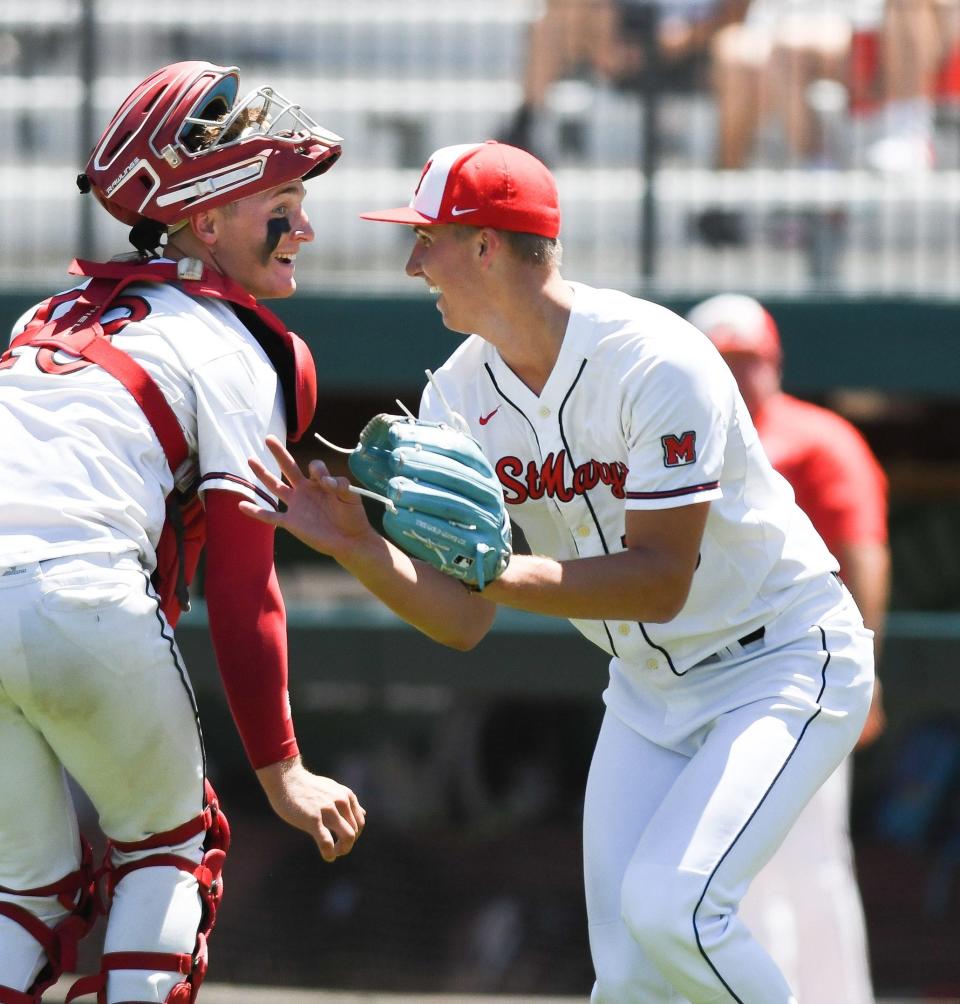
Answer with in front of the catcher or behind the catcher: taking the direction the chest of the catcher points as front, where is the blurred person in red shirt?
in front

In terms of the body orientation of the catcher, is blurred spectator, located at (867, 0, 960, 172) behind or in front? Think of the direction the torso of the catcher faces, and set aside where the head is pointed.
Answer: in front

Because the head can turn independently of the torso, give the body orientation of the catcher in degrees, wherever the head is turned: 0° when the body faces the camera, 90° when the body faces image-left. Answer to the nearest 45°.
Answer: approximately 225°
